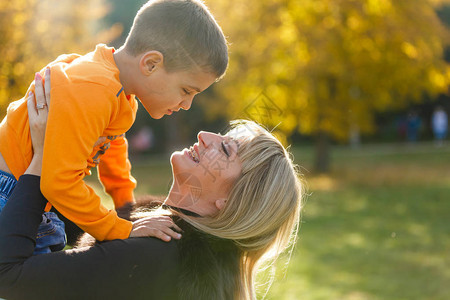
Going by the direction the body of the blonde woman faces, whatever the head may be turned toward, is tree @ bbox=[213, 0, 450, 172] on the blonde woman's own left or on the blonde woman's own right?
on the blonde woman's own right

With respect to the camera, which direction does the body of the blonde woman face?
to the viewer's left

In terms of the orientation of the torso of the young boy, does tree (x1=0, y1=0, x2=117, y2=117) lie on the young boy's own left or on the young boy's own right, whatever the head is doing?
on the young boy's own left

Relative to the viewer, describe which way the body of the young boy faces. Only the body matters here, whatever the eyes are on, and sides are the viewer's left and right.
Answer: facing to the right of the viewer

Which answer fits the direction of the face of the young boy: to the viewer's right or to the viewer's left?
to the viewer's right

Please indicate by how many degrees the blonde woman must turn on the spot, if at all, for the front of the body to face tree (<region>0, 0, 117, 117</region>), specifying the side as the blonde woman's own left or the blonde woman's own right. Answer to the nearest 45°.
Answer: approximately 90° to the blonde woman's own right

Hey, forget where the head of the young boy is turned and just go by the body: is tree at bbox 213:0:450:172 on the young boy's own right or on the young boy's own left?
on the young boy's own left
